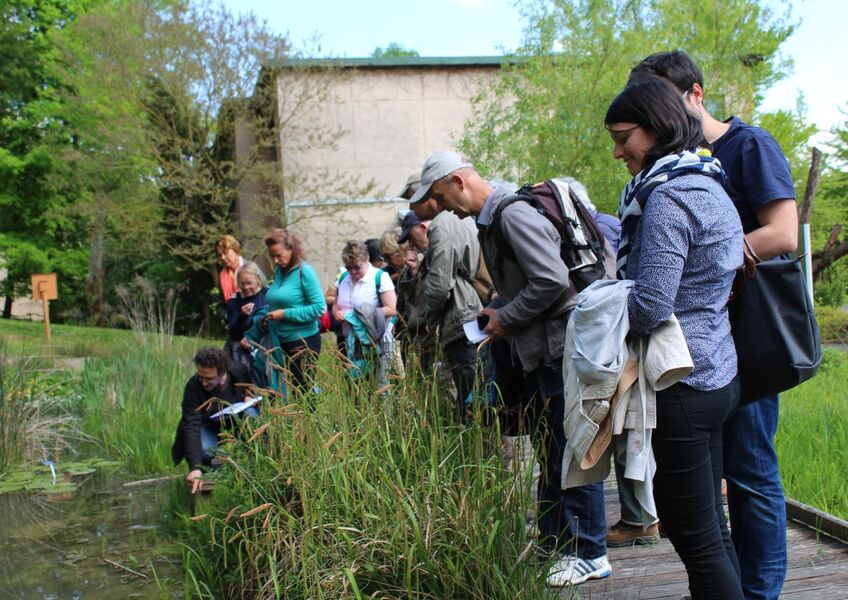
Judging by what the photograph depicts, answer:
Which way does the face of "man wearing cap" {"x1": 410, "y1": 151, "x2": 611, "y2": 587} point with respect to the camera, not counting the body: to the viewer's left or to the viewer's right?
to the viewer's left

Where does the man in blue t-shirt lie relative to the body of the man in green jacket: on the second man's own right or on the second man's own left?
on the second man's own left

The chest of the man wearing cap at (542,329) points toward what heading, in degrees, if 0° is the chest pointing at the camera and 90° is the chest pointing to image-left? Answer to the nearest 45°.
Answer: approximately 90°

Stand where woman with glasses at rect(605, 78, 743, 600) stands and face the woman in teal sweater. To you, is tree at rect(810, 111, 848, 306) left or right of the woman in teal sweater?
right

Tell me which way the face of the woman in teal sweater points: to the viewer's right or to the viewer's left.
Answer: to the viewer's left

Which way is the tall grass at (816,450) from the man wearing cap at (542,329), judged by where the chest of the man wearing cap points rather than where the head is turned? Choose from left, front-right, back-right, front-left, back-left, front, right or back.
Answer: back-right

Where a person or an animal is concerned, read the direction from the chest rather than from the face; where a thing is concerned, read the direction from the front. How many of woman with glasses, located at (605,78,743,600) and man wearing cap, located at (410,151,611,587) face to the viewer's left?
2

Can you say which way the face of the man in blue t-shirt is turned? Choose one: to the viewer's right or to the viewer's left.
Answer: to the viewer's left

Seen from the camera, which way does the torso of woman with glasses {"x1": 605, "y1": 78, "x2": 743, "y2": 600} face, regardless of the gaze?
to the viewer's left

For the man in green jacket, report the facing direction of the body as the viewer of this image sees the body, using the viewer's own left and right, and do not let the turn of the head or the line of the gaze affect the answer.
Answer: facing to the left of the viewer

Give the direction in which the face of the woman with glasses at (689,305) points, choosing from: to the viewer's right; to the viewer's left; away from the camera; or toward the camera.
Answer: to the viewer's left
